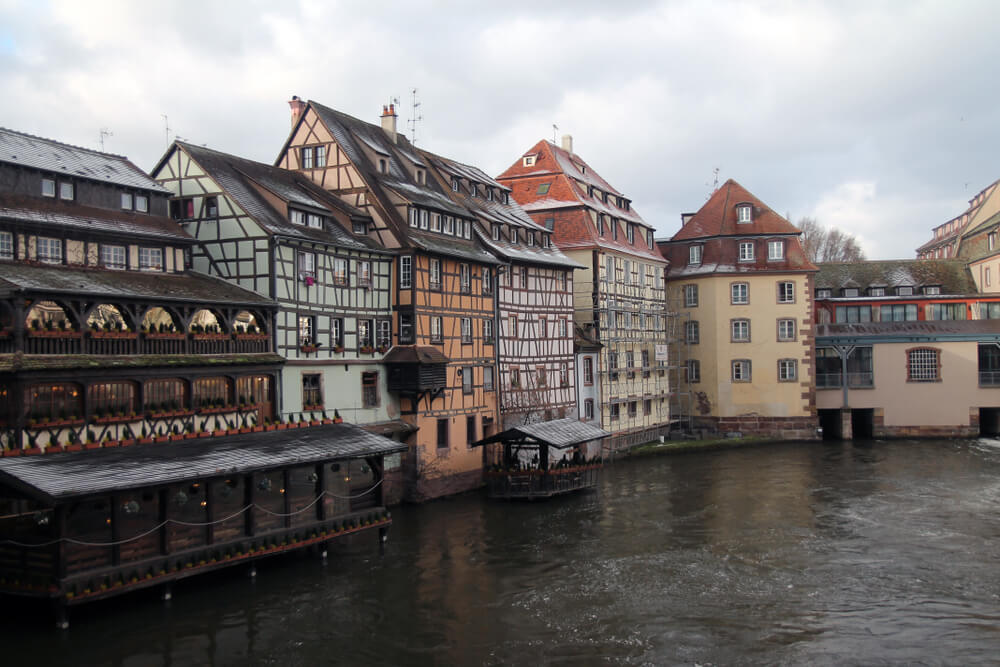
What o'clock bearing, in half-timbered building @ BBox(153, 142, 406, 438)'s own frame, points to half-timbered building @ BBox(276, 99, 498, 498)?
half-timbered building @ BBox(276, 99, 498, 498) is roughly at 9 o'clock from half-timbered building @ BBox(153, 142, 406, 438).

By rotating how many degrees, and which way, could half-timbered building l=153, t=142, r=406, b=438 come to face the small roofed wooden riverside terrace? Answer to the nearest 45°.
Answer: approximately 45° to its left

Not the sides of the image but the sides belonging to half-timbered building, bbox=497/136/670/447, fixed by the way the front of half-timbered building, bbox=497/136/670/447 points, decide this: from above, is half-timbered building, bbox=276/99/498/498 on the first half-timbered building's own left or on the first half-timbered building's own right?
on the first half-timbered building's own right

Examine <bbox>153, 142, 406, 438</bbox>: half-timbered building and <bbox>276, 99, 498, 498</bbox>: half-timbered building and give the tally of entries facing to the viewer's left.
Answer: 0

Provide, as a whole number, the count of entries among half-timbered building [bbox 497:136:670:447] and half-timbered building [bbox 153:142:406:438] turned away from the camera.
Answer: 0

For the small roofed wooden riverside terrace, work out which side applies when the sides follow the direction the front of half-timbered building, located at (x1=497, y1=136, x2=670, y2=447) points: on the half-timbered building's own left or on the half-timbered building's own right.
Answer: on the half-timbered building's own right

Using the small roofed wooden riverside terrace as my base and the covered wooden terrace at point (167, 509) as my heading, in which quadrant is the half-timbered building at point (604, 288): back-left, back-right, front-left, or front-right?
back-right
